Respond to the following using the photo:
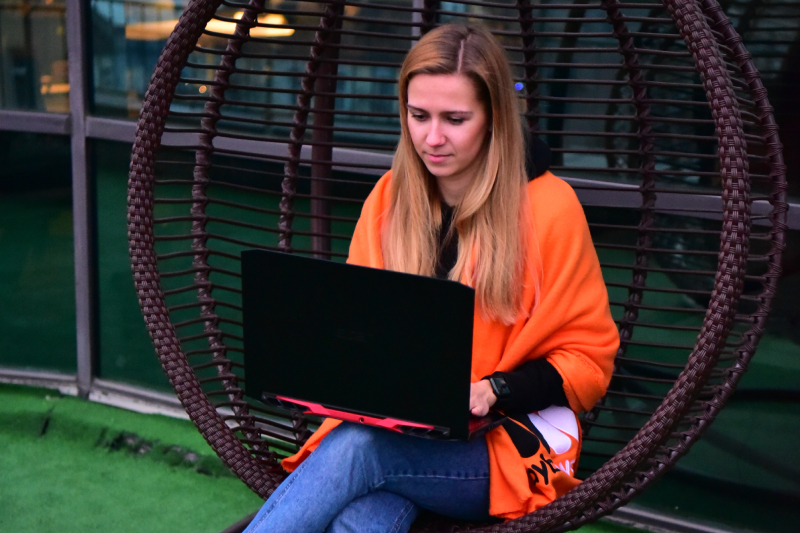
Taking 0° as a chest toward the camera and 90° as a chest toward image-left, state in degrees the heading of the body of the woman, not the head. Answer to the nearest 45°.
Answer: approximately 45°

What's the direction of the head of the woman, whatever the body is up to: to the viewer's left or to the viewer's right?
to the viewer's left
